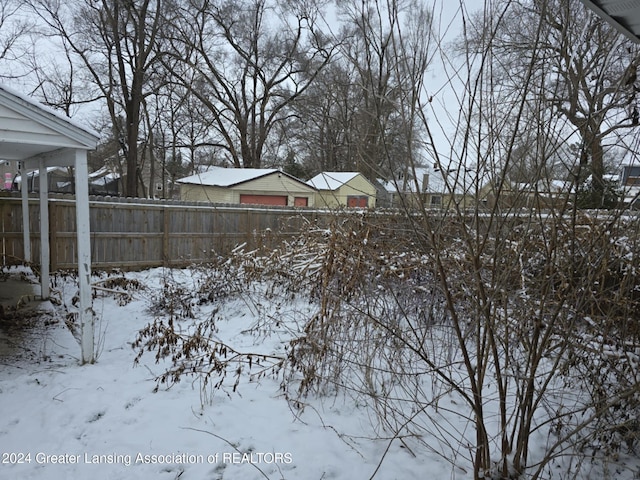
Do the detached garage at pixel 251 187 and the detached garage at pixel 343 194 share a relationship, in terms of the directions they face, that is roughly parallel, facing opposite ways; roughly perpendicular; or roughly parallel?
roughly parallel

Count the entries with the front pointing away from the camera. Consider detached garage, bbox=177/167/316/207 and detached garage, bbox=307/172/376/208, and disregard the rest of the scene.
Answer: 0

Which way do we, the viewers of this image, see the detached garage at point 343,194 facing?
facing the viewer and to the right of the viewer

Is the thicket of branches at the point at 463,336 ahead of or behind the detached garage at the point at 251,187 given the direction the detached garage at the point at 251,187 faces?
ahead

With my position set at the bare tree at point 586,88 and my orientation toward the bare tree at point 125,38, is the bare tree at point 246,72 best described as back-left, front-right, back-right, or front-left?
front-right
